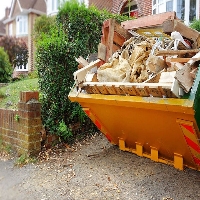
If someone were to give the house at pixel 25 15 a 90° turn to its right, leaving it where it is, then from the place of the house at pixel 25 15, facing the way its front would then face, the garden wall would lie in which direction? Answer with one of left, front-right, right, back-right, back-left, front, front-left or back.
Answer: back-left

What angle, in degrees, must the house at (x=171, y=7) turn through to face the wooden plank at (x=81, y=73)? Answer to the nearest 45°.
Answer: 0° — it already faces it

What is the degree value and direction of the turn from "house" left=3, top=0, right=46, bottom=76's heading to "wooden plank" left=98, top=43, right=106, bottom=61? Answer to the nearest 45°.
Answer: approximately 45° to its left

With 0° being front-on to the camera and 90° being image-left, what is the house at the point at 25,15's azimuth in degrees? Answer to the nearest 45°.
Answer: approximately 45°

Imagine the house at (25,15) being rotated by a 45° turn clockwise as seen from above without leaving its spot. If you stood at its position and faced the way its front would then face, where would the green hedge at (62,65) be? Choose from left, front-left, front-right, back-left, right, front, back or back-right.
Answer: left

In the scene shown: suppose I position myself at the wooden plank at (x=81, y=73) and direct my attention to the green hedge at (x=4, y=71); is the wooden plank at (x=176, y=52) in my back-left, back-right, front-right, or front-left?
back-right

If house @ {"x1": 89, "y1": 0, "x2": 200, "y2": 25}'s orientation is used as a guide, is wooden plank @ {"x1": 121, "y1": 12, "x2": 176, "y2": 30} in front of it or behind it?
in front

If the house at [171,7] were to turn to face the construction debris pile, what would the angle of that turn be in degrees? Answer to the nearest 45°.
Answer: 0° — it already faces it

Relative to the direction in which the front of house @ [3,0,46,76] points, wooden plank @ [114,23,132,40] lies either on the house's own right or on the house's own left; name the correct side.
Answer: on the house's own left

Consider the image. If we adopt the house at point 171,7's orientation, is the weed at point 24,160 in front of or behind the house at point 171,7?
in front

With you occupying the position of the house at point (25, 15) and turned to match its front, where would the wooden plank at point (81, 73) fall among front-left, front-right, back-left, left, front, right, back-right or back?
front-left

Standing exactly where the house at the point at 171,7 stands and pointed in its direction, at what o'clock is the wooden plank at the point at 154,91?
The wooden plank is roughly at 12 o'clock from the house.

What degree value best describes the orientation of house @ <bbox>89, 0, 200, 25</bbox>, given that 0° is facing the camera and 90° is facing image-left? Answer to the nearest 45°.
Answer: approximately 0°

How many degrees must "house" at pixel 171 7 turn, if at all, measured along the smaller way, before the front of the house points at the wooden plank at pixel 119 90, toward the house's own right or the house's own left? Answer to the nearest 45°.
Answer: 0° — it already faces it

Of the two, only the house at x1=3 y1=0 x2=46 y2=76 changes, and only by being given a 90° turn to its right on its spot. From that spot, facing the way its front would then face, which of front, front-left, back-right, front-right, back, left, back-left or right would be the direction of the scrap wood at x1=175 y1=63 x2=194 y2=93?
back-left

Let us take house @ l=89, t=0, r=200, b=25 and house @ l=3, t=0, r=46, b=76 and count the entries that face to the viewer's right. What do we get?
0
